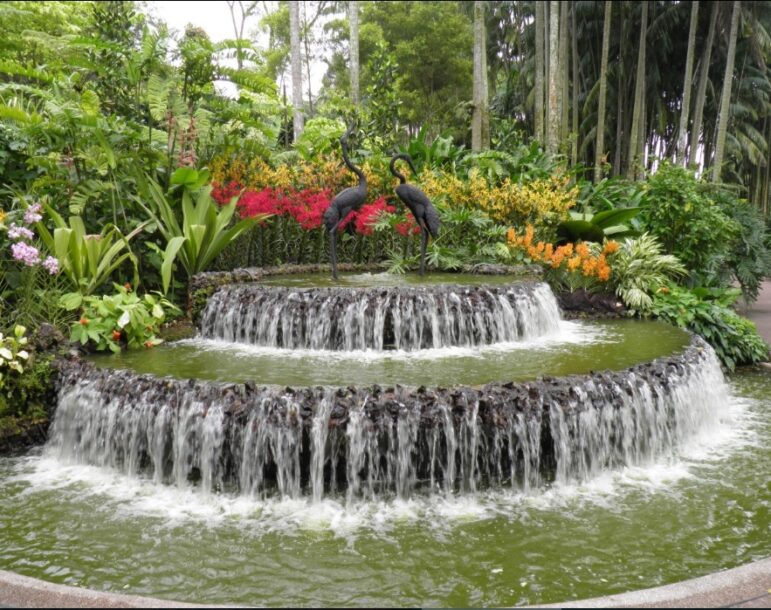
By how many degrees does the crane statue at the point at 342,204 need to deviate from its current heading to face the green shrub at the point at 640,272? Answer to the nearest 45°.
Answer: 0° — it already faces it

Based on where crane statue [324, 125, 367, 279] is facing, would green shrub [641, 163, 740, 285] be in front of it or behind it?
in front

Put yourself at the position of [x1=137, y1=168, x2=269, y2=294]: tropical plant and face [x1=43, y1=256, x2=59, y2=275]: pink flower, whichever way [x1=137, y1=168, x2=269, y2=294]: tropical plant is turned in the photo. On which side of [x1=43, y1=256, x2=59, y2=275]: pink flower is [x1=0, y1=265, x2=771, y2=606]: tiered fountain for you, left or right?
left

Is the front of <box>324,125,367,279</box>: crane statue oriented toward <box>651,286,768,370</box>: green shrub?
yes

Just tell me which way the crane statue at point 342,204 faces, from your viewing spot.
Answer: facing to the right of the viewer

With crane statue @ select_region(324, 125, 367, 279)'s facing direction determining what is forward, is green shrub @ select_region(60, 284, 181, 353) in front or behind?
behind

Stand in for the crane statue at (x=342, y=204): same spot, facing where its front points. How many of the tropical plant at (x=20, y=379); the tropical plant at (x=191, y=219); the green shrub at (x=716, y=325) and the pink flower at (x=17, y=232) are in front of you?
1

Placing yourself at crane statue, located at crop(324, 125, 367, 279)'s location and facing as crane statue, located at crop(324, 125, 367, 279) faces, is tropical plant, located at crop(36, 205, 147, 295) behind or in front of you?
behind

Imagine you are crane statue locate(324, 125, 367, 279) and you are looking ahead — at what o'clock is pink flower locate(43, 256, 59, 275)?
The pink flower is roughly at 5 o'clock from the crane statue.

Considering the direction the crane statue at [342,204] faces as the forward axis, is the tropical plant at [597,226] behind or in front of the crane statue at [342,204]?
in front

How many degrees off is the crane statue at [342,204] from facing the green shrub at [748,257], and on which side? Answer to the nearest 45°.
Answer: approximately 45° to its left

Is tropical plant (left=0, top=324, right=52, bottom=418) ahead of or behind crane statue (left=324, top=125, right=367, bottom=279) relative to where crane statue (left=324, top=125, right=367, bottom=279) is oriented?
behind

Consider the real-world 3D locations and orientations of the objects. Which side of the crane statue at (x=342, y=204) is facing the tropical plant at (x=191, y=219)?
back

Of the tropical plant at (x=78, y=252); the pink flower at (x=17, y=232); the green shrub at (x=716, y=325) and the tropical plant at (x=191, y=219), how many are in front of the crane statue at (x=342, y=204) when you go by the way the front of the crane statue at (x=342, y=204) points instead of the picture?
1

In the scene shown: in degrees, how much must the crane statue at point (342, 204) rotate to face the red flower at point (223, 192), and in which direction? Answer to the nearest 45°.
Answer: approximately 135° to its left
